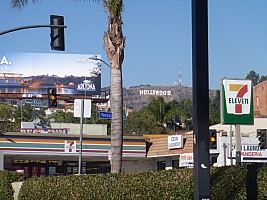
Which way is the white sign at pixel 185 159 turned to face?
toward the camera

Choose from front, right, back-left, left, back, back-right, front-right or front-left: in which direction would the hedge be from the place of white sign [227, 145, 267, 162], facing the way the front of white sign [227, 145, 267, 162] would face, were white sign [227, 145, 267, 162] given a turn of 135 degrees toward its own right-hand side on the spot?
back-left

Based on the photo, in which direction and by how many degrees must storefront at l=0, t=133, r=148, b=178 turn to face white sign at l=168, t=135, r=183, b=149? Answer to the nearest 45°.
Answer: approximately 90° to its left

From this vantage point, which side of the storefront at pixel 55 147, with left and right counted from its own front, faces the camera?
front

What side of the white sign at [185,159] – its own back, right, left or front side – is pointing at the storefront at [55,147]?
right

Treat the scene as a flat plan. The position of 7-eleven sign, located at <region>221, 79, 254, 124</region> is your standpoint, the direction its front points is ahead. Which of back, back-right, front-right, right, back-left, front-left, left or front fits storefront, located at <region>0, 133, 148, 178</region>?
back-right

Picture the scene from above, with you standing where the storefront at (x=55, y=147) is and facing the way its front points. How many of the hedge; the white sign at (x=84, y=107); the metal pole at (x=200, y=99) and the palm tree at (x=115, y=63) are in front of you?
4

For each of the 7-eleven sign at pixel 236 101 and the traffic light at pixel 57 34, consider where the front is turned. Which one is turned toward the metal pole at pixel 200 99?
the 7-eleven sign

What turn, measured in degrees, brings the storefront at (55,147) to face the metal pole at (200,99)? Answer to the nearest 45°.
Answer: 0° — it already faces it

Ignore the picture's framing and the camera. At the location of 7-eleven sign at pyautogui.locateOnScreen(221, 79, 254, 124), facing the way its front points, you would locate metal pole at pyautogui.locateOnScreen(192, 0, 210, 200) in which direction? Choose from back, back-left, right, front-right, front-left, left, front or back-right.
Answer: front

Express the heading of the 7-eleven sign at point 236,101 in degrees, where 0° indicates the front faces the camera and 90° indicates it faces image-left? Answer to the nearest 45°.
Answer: approximately 0°
